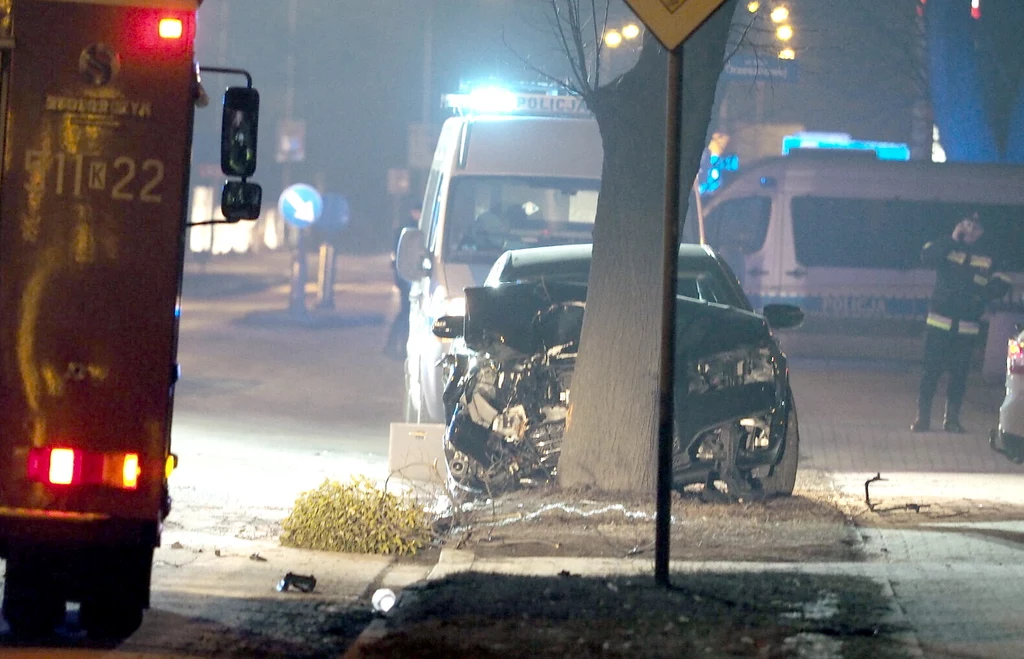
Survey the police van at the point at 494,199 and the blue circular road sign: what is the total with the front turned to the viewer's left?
0

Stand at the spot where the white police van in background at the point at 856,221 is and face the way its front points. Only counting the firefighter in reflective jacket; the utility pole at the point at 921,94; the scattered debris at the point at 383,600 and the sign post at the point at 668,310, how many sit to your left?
3

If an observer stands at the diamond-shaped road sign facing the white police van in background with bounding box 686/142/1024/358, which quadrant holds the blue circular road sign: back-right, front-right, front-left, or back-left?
front-left

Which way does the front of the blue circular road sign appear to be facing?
toward the camera

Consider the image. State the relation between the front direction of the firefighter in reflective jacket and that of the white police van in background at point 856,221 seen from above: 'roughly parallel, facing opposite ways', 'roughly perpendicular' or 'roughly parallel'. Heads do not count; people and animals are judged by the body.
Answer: roughly perpendicular

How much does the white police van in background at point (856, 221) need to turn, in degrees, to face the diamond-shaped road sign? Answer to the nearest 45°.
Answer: approximately 90° to its left

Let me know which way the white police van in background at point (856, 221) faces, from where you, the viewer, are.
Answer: facing to the left of the viewer

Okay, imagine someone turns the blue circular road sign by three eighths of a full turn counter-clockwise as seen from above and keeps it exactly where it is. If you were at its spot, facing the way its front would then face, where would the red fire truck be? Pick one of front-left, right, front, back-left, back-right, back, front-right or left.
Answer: back-right

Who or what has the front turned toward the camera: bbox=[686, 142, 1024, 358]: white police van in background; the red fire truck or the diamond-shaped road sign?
the diamond-shaped road sign

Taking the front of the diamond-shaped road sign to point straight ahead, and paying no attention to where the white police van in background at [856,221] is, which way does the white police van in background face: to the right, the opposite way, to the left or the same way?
to the right

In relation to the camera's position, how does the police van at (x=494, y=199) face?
facing the viewer

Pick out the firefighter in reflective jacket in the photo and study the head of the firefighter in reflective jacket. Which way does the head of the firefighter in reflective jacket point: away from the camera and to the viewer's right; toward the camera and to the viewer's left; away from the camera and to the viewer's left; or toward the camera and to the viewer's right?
toward the camera and to the viewer's left

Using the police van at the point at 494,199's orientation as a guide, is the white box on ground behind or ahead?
ahead

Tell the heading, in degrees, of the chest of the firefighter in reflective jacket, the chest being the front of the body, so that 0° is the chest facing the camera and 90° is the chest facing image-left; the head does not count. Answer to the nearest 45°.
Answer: approximately 0°

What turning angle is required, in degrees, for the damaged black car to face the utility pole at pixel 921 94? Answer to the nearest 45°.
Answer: approximately 180°

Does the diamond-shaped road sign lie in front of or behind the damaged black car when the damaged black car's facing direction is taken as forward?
in front

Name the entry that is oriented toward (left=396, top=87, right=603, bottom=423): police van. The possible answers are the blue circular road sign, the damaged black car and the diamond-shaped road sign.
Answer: the blue circular road sign

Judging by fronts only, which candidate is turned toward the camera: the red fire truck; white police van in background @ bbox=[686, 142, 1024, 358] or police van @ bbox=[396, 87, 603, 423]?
the police van
